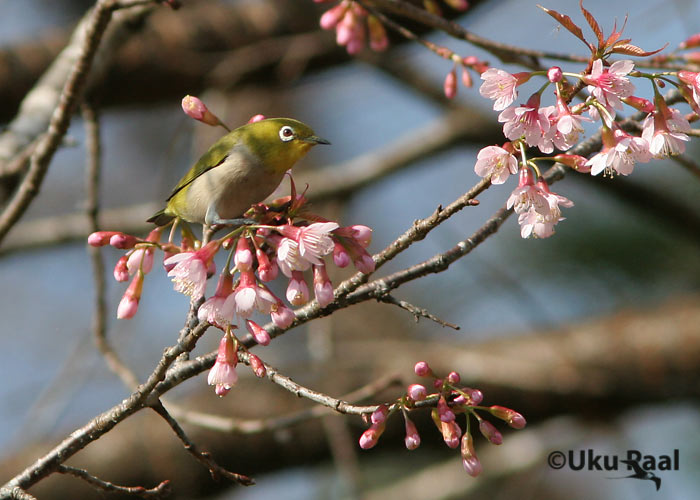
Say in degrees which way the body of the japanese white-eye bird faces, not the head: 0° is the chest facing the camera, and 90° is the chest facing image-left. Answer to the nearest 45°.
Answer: approximately 270°

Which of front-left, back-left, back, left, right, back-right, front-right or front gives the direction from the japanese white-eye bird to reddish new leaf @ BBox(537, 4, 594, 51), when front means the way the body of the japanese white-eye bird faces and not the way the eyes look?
front-right

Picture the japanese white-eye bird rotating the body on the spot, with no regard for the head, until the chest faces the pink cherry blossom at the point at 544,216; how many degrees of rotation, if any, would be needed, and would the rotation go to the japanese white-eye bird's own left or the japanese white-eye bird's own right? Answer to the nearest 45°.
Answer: approximately 45° to the japanese white-eye bird's own right

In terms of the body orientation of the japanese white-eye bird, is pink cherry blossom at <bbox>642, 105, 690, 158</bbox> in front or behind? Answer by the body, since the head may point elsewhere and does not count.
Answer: in front

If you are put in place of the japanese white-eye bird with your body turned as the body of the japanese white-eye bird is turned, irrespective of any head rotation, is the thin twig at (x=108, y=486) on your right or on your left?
on your right

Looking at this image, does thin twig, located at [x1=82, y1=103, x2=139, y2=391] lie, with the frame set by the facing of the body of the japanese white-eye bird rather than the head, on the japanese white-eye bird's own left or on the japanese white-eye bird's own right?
on the japanese white-eye bird's own left

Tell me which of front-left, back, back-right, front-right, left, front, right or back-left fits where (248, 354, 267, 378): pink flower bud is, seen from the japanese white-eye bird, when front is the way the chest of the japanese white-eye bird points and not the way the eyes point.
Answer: right

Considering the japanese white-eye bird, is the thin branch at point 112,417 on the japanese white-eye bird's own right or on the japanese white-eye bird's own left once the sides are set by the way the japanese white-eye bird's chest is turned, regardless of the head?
on the japanese white-eye bird's own right

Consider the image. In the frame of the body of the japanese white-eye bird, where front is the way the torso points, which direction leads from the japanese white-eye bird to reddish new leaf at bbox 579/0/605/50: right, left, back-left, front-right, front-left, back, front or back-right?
front-right
